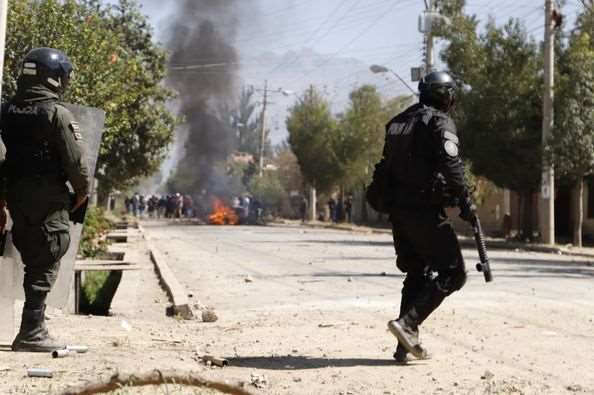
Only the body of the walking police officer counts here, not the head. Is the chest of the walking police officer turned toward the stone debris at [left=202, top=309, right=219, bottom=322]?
no

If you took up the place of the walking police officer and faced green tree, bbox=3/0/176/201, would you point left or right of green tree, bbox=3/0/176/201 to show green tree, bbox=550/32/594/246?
right

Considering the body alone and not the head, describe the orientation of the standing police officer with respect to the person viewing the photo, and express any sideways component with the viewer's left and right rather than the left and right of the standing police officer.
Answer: facing away from the viewer and to the right of the viewer

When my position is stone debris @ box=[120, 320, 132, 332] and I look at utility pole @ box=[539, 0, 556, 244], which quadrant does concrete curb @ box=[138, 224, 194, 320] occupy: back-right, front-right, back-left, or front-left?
front-left

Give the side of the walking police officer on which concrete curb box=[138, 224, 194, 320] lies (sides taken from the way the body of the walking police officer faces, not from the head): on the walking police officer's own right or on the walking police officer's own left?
on the walking police officer's own left

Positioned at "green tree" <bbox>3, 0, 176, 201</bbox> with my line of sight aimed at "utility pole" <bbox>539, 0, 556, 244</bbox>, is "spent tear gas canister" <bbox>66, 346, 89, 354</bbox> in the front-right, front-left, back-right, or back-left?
back-right
